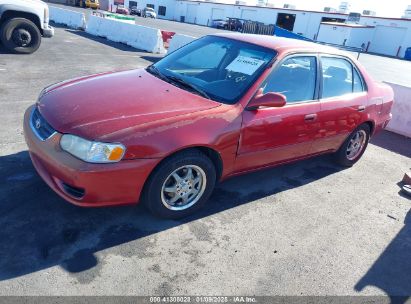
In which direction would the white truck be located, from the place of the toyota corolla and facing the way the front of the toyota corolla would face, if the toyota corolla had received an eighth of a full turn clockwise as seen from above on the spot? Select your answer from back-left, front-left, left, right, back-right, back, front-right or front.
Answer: front-right

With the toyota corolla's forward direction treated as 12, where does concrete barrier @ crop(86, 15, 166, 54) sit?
The concrete barrier is roughly at 4 o'clock from the toyota corolla.

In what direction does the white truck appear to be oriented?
to the viewer's right

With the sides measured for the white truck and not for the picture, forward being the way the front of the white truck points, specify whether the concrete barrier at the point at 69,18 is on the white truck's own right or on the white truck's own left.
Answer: on the white truck's own left

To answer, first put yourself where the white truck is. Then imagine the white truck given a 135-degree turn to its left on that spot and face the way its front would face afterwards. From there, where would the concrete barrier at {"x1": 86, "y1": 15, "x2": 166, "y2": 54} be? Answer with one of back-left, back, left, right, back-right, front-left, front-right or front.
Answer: right

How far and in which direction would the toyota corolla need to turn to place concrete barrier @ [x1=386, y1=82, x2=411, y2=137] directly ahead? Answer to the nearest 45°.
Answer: approximately 180°

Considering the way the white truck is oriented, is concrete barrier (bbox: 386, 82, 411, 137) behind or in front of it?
in front

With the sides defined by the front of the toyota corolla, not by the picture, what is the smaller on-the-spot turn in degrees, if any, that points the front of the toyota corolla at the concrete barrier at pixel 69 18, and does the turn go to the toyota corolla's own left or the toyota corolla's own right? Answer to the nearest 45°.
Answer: approximately 90° to the toyota corolla's own right

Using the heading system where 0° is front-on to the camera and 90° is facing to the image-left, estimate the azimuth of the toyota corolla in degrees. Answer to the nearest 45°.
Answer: approximately 45°
